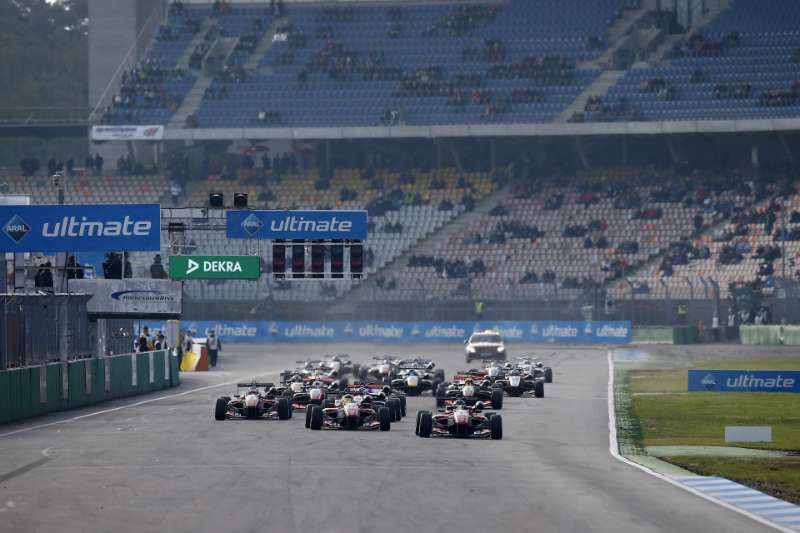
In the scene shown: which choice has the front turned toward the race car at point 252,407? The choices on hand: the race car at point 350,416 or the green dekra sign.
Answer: the green dekra sign

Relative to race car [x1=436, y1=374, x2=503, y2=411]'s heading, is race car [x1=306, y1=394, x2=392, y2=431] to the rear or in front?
in front

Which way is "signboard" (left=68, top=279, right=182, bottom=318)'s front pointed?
toward the camera

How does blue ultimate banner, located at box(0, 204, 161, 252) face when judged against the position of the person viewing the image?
facing the viewer

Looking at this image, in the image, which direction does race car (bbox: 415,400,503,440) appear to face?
toward the camera

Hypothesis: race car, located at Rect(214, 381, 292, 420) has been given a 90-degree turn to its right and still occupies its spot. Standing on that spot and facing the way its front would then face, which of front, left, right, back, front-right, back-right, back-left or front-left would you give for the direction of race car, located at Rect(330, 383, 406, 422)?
back

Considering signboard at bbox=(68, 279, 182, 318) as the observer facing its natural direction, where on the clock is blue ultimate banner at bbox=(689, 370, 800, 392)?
The blue ultimate banner is roughly at 10 o'clock from the signboard.

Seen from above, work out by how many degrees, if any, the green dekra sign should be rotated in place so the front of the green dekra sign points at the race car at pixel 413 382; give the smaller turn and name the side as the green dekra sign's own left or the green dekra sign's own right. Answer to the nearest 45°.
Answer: approximately 45° to the green dekra sign's own left

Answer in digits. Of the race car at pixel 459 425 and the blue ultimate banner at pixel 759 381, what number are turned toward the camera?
2

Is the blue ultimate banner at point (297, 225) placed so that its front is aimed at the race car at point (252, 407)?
yes

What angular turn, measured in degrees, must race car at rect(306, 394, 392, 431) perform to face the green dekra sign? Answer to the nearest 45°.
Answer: approximately 180°
